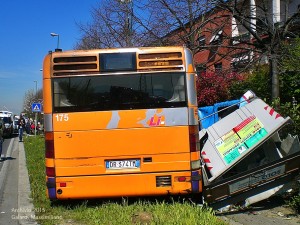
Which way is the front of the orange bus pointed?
away from the camera

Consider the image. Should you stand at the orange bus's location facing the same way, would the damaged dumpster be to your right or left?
on your right
